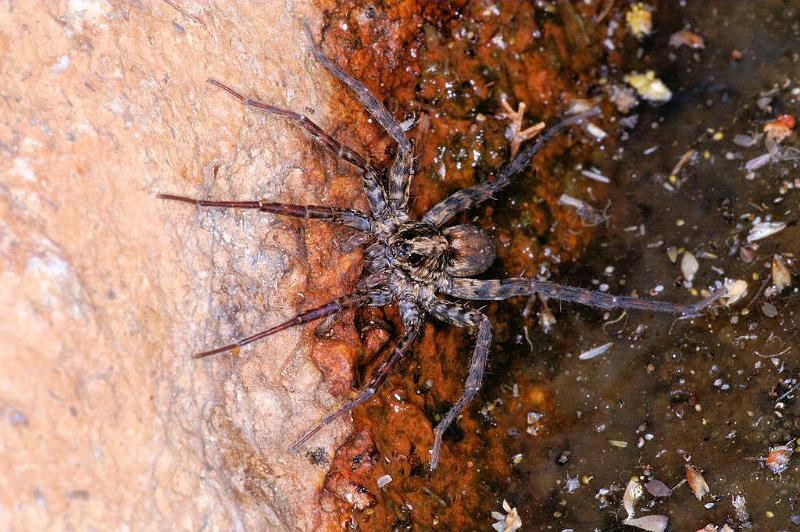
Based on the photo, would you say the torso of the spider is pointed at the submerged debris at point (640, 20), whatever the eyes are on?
no

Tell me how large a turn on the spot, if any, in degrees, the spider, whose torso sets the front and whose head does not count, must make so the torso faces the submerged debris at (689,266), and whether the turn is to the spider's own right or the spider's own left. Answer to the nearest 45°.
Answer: approximately 180°

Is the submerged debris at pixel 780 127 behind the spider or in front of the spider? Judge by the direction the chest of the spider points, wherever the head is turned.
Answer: behind

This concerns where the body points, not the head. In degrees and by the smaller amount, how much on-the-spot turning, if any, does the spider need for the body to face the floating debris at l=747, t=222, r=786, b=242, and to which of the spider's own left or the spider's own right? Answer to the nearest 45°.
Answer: approximately 180°

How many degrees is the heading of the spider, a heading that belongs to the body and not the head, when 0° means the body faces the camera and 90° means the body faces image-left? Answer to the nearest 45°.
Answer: approximately 90°

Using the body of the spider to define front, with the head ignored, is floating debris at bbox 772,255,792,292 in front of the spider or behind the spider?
behind

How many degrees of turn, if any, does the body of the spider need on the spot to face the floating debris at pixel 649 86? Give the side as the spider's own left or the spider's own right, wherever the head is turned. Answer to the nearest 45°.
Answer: approximately 180°
